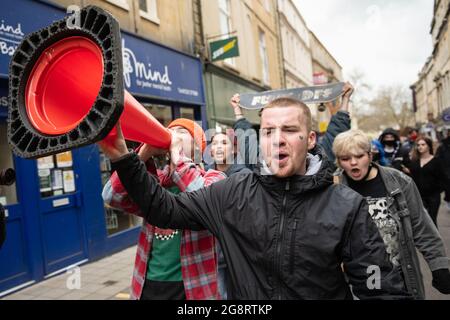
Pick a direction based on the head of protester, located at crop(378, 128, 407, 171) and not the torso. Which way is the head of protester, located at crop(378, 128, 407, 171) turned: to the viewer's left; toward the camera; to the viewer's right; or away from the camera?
toward the camera

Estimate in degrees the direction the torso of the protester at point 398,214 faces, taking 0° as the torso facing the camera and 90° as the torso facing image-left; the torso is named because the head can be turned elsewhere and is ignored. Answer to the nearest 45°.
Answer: approximately 45°

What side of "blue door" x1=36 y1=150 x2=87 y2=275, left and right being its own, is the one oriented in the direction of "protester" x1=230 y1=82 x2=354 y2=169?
front

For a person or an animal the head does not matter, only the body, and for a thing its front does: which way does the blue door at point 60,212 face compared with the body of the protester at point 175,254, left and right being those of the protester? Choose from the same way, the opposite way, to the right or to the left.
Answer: to the left

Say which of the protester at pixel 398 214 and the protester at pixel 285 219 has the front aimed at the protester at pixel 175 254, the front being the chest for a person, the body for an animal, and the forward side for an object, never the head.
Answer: the protester at pixel 398 214

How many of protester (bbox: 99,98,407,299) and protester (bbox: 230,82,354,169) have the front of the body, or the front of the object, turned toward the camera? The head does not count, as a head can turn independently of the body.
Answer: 2

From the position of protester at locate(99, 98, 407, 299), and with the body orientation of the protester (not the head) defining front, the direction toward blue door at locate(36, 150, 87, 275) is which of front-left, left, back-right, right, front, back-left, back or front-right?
back-right

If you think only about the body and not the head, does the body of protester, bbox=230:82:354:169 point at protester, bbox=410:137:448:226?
no

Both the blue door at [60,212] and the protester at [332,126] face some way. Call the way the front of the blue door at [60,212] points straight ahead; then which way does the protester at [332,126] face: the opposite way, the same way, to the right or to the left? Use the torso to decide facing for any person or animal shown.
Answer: to the right

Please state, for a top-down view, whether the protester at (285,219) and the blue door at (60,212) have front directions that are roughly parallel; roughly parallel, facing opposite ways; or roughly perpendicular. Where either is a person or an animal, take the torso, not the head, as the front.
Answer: roughly perpendicular

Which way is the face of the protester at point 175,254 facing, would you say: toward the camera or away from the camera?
toward the camera

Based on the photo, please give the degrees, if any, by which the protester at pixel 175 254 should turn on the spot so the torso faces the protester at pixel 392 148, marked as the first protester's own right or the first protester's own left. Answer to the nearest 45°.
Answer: approximately 180°

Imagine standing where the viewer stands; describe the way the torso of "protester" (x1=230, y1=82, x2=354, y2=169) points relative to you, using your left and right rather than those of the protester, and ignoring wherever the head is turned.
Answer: facing the viewer

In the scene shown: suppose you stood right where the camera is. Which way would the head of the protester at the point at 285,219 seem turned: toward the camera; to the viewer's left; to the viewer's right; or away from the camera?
toward the camera

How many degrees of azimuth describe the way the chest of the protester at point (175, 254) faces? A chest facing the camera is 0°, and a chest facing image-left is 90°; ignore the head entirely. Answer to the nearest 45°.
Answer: approximately 45°

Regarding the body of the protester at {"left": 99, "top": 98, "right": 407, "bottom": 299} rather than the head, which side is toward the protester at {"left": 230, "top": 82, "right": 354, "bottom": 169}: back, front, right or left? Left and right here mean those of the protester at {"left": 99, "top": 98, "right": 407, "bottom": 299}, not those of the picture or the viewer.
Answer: back

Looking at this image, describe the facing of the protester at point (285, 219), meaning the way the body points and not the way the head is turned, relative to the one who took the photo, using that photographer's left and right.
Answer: facing the viewer

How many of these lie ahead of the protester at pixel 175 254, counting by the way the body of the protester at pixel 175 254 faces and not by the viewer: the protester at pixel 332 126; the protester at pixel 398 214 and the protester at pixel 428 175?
0
